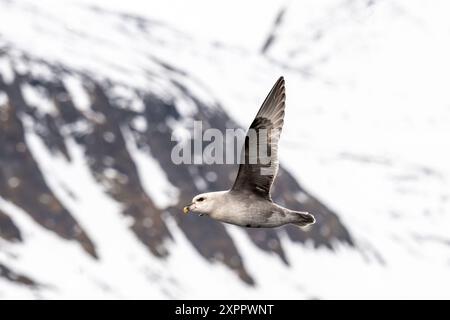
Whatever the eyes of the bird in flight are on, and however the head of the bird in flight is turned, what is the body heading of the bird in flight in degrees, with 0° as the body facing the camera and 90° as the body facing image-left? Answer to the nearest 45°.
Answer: approximately 90°
